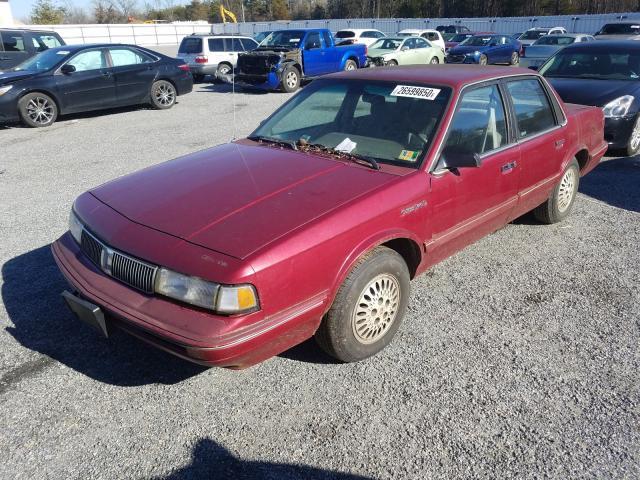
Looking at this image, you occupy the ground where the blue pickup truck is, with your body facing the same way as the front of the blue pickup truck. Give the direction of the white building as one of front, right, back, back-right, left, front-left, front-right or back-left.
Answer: right

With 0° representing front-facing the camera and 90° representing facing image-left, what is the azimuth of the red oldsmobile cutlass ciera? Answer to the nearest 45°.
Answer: approximately 45°

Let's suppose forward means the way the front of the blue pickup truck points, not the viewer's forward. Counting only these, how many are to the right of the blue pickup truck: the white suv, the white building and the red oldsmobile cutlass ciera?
2

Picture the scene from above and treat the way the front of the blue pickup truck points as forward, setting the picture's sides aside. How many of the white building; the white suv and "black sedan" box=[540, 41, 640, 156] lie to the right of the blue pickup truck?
2

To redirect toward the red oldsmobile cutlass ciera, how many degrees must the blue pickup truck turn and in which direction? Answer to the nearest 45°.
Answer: approximately 45° to its left

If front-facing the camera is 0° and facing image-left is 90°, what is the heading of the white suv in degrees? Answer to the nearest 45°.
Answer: approximately 225°

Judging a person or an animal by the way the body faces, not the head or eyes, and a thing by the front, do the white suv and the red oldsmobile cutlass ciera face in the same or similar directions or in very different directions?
very different directions

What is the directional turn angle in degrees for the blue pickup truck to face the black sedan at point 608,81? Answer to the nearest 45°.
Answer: approximately 90° to its left

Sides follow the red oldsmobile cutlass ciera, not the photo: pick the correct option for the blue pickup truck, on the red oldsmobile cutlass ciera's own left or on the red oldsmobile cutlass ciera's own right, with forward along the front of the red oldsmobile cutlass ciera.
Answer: on the red oldsmobile cutlass ciera's own right

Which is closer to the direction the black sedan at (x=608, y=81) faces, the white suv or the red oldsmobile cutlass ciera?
the red oldsmobile cutlass ciera

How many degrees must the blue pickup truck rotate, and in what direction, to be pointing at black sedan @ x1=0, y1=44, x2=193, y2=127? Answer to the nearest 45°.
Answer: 0° — it already faces it

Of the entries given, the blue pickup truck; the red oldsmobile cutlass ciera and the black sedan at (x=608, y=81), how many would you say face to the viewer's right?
0

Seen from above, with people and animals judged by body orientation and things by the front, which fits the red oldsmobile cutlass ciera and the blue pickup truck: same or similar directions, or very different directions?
same or similar directions

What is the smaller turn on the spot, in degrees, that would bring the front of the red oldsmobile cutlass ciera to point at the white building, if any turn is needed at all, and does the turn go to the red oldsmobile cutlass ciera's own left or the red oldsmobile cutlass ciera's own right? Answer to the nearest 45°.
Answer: approximately 90° to the red oldsmobile cutlass ciera's own right

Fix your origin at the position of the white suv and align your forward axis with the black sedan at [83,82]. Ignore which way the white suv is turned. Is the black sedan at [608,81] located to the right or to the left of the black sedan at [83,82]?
left

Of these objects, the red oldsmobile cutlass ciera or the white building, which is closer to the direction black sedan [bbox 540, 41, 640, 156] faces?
the red oldsmobile cutlass ciera
